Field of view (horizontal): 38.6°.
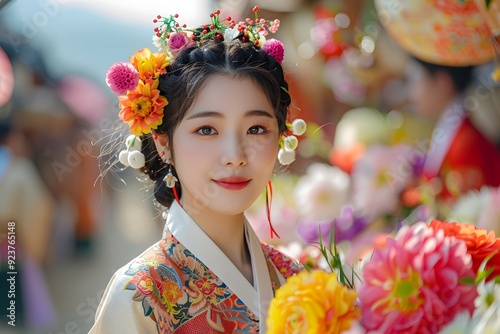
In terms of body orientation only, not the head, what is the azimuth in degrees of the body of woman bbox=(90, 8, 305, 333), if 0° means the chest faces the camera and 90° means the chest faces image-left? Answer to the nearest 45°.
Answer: approximately 315°

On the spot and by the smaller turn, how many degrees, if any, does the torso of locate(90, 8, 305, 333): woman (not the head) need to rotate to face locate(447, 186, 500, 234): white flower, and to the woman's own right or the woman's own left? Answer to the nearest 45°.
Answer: approximately 45° to the woman's own left

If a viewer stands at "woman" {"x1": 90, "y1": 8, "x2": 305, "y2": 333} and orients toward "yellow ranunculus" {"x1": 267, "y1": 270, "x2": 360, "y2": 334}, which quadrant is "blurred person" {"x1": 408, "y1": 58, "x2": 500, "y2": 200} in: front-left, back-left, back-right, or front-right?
back-left

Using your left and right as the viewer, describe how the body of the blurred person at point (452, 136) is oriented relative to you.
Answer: facing to the left of the viewer
